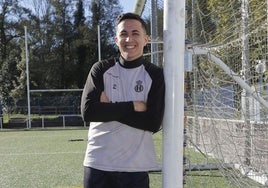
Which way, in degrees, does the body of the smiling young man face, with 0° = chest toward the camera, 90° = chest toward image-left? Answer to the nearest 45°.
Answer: approximately 0°

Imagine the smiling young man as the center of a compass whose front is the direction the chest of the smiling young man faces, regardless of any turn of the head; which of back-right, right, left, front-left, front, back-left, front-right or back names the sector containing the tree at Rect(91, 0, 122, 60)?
back
